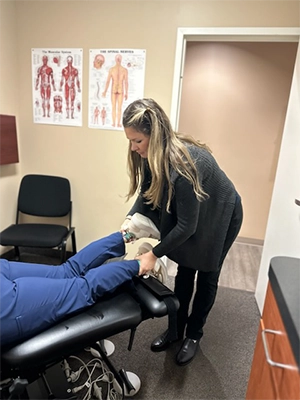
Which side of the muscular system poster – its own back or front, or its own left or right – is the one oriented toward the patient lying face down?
front

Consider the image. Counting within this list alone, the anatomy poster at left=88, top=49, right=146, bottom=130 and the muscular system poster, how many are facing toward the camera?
2

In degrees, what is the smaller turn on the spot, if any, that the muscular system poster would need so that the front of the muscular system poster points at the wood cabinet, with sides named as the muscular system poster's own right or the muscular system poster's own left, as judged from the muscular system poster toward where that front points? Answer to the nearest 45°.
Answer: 0° — it already faces it

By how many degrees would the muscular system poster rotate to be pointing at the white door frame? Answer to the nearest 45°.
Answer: approximately 45° to its left

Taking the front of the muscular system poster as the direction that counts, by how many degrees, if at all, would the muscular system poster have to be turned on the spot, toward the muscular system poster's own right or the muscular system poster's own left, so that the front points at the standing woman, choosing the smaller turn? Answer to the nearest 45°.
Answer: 0° — it already faces them

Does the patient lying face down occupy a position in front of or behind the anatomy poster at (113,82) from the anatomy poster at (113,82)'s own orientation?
in front

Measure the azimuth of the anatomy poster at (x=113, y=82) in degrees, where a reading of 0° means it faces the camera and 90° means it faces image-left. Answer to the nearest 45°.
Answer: approximately 0°

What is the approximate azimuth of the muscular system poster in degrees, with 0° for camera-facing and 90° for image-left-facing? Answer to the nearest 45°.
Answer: approximately 0°

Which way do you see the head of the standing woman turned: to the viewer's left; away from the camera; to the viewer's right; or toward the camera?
to the viewer's left

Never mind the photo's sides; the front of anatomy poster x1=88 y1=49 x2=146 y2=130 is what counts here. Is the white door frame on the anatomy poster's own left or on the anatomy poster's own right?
on the anatomy poster's own left
